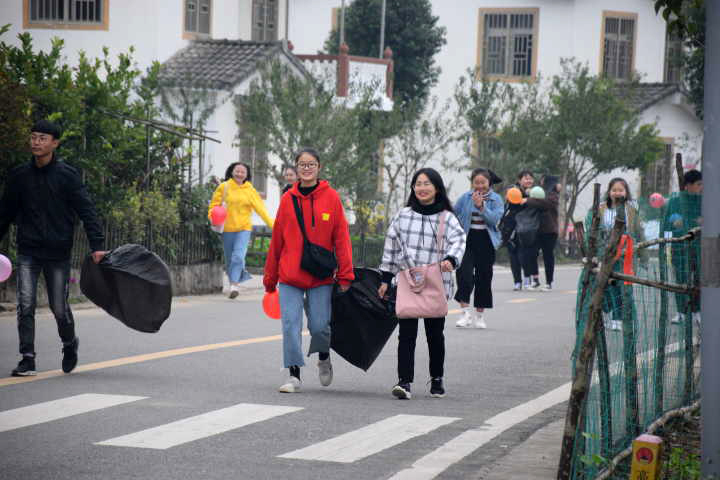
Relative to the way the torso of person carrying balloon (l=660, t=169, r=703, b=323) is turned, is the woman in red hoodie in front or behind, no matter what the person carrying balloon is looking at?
in front

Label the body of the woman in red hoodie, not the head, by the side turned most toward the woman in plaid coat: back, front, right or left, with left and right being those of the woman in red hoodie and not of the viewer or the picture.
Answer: left

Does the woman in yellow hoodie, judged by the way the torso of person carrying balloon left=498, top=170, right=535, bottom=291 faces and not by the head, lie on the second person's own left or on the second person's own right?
on the second person's own right

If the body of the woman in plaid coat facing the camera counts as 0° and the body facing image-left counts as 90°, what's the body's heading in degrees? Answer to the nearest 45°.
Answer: approximately 0°

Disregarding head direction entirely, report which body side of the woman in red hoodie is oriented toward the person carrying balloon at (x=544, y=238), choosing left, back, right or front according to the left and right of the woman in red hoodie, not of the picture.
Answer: back

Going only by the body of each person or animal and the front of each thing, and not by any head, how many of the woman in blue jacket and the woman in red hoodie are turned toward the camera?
2

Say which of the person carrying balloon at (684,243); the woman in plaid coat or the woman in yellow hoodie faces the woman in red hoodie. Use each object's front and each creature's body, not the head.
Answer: the woman in yellow hoodie

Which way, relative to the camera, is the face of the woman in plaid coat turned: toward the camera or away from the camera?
toward the camera

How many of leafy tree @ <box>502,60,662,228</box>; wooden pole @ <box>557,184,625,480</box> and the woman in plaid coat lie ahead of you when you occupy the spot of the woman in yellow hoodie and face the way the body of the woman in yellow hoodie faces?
2

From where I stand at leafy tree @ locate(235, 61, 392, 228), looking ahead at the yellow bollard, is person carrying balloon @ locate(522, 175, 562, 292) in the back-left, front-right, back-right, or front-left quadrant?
front-left

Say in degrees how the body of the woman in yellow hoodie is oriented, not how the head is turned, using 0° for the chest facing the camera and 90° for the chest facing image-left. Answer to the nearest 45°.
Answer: approximately 0°

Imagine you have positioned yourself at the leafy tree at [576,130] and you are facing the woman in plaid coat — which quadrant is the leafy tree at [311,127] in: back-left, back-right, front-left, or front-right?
front-right

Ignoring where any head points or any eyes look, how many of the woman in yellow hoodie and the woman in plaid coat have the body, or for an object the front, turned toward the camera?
2

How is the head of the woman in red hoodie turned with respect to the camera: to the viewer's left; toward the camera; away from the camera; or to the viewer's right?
toward the camera

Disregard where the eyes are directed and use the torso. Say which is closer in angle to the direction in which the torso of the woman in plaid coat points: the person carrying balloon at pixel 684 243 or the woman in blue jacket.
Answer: the person carrying balloon

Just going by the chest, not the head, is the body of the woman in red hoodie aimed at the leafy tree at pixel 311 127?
no

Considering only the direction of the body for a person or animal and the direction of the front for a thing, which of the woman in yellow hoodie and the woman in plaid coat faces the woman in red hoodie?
the woman in yellow hoodie
